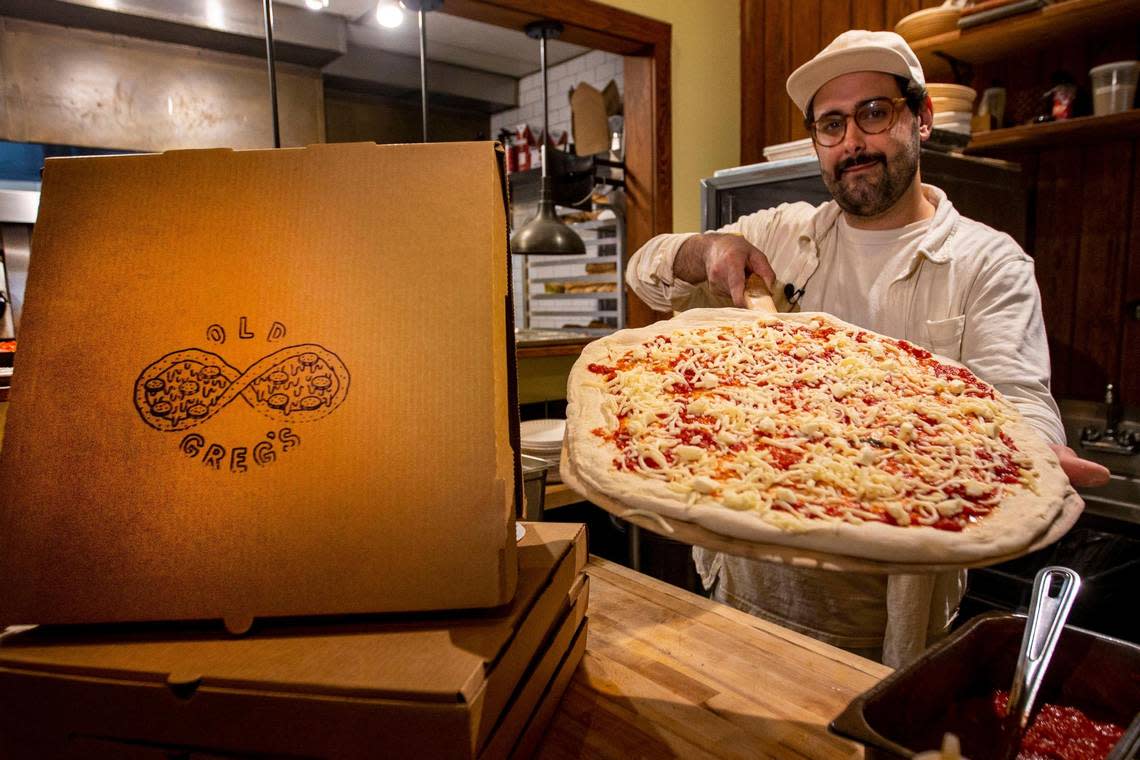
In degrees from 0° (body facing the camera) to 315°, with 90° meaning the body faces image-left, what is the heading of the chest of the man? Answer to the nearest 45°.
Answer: approximately 0°

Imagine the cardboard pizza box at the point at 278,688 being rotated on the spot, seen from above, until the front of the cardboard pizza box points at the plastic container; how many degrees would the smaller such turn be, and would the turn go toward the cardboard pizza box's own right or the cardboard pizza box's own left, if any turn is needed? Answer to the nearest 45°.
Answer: approximately 90° to the cardboard pizza box's own left

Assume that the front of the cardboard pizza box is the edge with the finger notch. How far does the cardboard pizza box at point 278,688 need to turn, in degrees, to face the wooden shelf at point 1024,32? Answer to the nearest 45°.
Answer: approximately 135° to its left

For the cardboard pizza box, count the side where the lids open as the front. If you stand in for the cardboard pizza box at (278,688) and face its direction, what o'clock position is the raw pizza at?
The raw pizza is roughly at 9 o'clock from the cardboard pizza box.

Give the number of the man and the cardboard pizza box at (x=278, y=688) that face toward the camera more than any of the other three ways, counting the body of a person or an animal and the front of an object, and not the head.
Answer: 2

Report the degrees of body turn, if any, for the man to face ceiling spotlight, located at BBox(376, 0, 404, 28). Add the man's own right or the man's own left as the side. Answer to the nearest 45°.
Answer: approximately 135° to the man's own right

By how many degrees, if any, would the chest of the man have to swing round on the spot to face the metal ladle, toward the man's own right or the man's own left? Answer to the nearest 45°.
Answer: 0° — they already face it

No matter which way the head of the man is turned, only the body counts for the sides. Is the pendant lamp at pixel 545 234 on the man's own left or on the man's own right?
on the man's own right

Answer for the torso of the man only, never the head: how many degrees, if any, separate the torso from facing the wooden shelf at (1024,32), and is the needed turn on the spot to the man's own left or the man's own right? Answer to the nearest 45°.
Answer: approximately 180°
